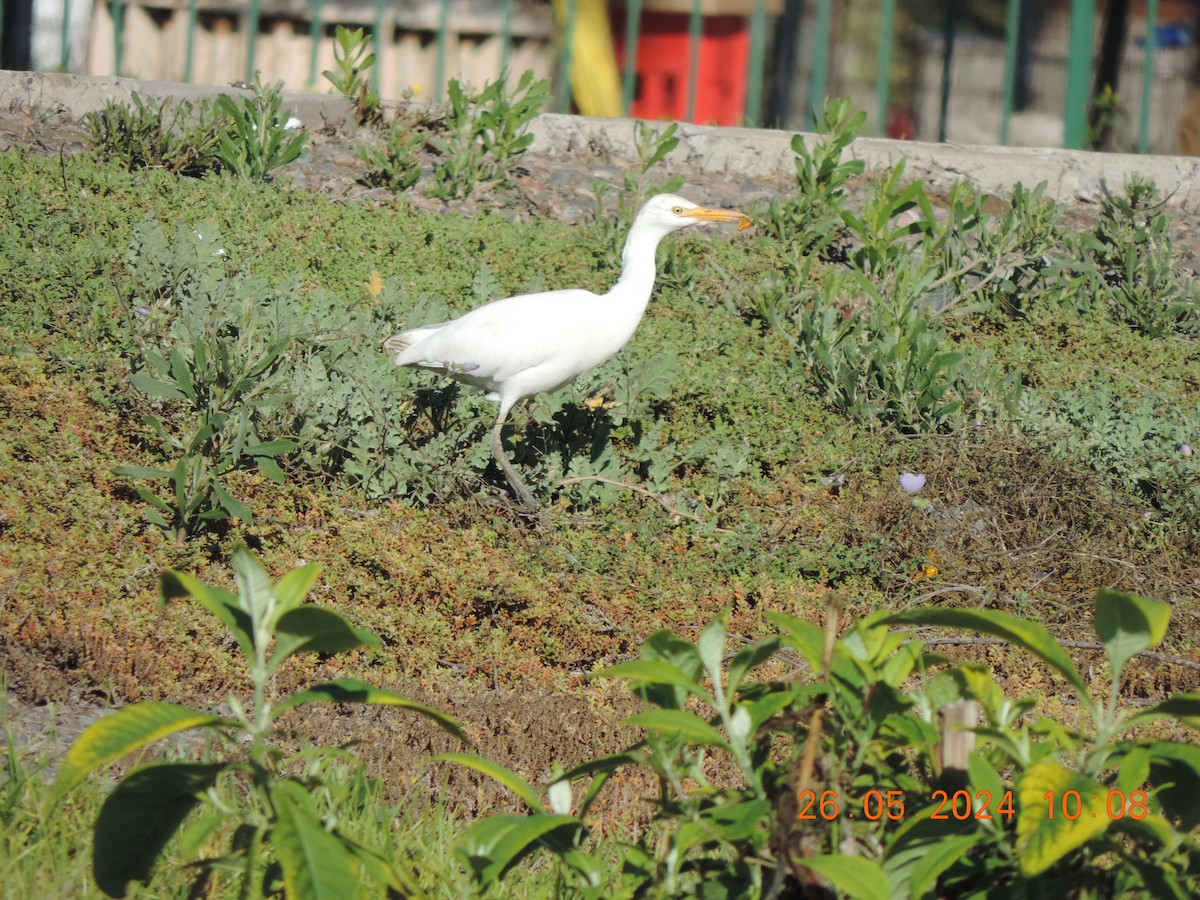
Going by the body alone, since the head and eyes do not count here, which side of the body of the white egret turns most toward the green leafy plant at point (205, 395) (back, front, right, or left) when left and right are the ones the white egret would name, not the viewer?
back

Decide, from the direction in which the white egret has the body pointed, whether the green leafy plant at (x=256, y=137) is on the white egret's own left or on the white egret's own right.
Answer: on the white egret's own left

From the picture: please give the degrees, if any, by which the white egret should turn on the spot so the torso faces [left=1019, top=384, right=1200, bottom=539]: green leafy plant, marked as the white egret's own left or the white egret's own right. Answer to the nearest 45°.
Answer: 0° — it already faces it

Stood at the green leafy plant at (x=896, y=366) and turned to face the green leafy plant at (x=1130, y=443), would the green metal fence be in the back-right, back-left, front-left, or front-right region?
back-left

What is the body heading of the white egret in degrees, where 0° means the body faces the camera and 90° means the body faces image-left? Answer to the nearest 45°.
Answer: approximately 270°

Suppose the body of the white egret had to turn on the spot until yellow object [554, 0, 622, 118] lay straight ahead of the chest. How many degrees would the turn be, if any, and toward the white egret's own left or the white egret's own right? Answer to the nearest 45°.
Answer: approximately 90° to the white egret's own left

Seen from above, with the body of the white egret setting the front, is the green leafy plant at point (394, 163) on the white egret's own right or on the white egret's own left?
on the white egret's own left

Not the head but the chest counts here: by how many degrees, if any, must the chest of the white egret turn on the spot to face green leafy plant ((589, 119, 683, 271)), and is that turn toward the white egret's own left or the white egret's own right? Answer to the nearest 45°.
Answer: approximately 90° to the white egret's own left

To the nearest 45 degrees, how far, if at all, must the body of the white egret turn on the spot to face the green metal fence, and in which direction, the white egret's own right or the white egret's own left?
approximately 90° to the white egret's own left
